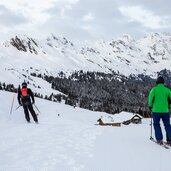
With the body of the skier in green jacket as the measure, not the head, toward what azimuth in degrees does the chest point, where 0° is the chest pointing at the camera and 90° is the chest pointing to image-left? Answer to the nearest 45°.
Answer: approximately 180°
